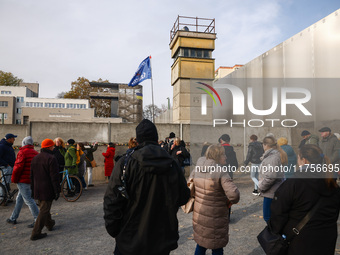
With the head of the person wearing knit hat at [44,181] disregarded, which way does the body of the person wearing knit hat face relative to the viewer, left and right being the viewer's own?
facing away from the viewer and to the right of the viewer

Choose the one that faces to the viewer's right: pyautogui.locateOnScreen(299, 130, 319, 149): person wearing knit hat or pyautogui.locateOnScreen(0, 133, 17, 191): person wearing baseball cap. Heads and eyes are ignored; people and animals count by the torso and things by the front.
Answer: pyautogui.locateOnScreen(0, 133, 17, 191): person wearing baseball cap

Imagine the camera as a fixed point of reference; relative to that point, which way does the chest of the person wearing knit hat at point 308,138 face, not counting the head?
to the viewer's left

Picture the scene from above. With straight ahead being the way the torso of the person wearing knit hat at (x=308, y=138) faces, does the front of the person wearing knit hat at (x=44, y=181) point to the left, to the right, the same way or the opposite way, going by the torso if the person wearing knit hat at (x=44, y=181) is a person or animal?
to the right

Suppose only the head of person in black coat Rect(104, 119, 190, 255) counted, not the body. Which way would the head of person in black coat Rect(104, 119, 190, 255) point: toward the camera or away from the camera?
away from the camera

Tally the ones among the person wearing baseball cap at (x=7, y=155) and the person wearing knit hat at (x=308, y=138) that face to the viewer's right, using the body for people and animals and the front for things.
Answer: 1

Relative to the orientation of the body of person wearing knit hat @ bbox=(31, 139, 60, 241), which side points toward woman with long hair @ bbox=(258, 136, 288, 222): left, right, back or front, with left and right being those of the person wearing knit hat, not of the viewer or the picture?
right

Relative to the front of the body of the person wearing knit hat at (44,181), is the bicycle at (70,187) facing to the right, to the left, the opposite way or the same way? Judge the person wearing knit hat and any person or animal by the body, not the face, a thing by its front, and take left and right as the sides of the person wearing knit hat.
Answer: to the right

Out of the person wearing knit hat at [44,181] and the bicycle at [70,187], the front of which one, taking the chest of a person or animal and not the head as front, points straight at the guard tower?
the person wearing knit hat

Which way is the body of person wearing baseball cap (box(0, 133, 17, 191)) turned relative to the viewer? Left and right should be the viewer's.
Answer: facing to the right of the viewer

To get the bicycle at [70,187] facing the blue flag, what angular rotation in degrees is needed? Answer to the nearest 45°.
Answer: approximately 90° to its left

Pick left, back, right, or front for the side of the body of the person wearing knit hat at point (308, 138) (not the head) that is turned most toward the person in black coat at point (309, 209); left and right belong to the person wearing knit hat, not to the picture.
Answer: left

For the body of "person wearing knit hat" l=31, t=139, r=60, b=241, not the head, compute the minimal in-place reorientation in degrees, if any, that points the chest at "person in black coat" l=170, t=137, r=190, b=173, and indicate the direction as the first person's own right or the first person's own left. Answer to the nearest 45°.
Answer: approximately 45° to the first person's own right
